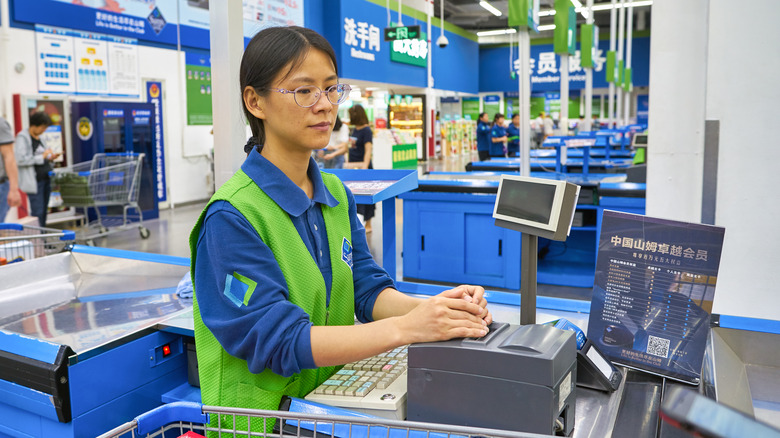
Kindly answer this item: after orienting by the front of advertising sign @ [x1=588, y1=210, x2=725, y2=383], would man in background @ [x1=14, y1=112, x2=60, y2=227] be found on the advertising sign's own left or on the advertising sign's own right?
on the advertising sign's own right

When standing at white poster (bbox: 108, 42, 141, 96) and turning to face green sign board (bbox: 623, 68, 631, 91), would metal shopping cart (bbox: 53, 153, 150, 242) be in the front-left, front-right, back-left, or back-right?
back-right

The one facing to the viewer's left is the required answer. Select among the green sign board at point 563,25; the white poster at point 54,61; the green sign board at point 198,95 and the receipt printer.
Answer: the receipt printer

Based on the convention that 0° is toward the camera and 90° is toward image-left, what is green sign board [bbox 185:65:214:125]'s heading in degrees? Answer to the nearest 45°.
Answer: approximately 0°
